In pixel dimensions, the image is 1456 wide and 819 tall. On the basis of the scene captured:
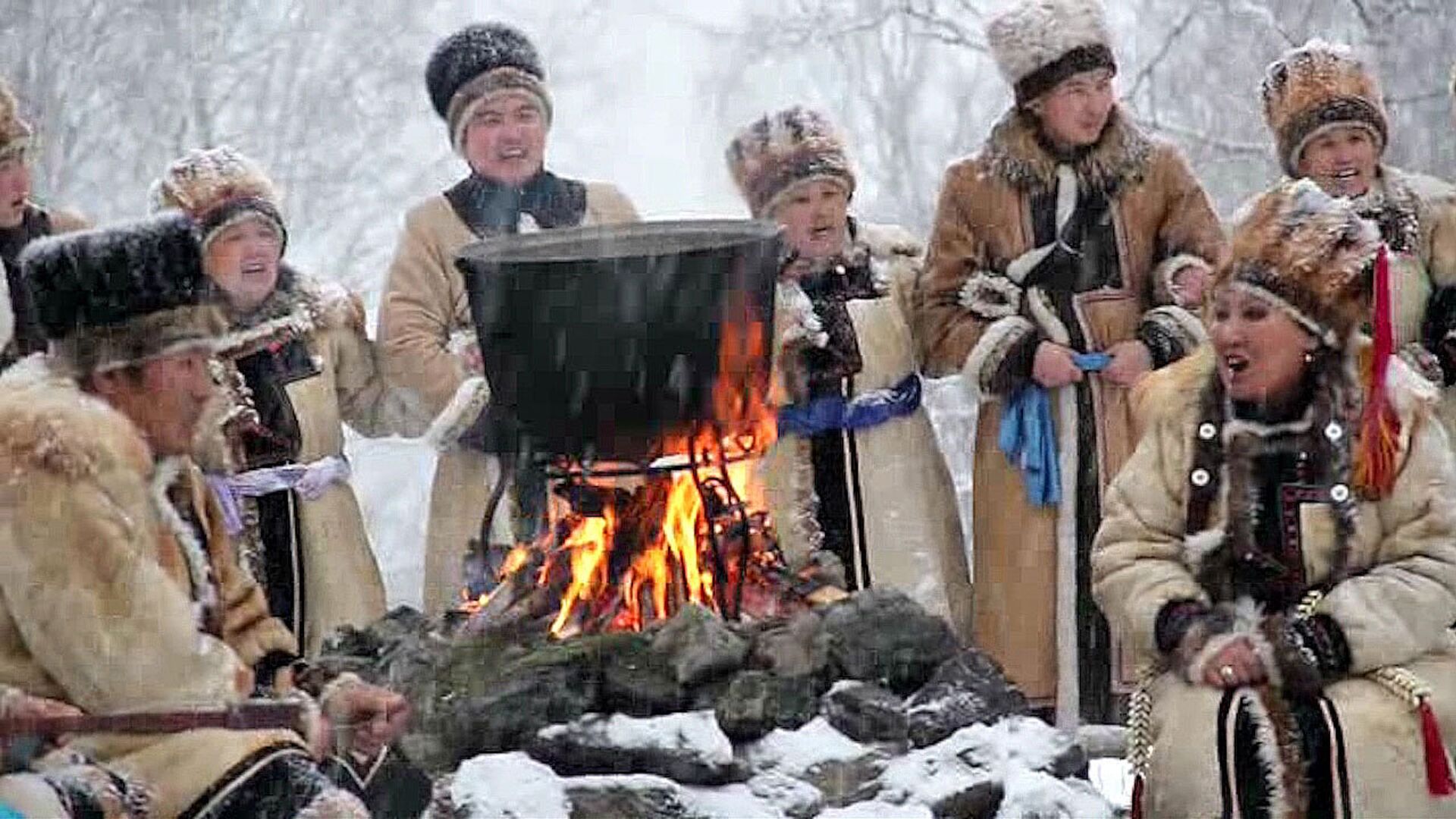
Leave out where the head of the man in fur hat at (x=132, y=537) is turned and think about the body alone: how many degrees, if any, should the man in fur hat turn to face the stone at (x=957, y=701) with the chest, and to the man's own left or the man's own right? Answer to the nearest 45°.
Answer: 0° — they already face it

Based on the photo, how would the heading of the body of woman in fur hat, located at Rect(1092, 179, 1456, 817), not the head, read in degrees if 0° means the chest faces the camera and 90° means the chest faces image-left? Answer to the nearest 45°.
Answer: approximately 0°

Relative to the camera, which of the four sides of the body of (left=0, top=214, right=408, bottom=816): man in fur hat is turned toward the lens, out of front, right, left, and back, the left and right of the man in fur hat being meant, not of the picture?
right

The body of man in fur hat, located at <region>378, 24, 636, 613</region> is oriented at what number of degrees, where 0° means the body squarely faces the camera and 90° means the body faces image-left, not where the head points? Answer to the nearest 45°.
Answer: approximately 0°
